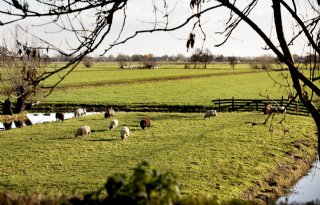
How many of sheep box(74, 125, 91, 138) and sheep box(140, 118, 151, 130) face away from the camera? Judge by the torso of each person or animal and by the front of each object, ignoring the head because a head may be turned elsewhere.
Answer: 0

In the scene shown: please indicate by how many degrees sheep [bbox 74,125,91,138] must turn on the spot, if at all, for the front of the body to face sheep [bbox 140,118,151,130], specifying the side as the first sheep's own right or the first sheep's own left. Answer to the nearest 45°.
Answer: approximately 180°

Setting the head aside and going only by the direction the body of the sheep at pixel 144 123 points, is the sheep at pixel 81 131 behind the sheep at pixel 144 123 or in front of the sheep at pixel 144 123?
in front

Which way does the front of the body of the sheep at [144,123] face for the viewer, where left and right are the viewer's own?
facing the viewer and to the left of the viewer
